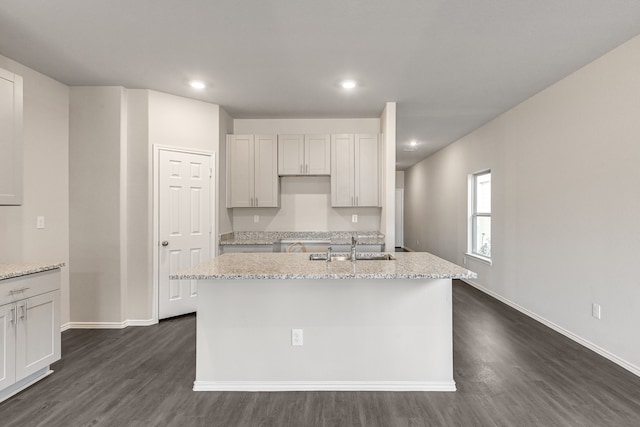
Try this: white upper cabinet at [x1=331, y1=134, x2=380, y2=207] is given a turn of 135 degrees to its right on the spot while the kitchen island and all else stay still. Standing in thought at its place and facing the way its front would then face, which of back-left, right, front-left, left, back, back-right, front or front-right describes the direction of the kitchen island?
back-left

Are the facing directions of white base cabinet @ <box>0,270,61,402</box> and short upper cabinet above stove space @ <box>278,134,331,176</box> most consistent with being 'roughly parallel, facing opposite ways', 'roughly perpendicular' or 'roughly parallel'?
roughly perpendicular

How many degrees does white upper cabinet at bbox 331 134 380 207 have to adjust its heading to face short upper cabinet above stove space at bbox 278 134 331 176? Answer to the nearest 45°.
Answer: approximately 90° to its right

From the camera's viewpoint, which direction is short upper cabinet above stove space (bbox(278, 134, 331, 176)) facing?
toward the camera

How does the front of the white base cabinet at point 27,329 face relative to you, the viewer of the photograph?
facing the viewer and to the right of the viewer

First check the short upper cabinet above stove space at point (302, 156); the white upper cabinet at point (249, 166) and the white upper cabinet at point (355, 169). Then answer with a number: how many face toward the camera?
3

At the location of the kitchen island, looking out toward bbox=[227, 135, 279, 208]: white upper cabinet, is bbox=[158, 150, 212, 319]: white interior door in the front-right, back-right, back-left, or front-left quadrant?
front-left

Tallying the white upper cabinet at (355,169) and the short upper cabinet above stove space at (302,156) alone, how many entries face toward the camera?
2

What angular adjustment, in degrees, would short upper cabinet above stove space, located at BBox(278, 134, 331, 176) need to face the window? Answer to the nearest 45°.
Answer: approximately 90° to its left

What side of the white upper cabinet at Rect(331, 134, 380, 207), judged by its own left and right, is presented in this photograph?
front

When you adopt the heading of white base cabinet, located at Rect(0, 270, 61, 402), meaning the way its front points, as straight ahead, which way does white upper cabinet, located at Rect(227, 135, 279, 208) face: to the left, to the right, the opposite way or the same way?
to the right

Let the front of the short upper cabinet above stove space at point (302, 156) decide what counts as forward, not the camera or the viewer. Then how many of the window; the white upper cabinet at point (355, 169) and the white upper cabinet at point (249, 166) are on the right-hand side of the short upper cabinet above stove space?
1
